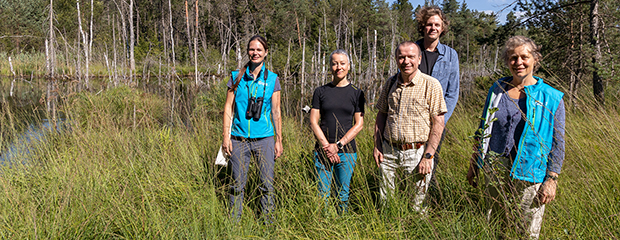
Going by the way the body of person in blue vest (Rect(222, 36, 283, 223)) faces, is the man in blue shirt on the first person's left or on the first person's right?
on the first person's left

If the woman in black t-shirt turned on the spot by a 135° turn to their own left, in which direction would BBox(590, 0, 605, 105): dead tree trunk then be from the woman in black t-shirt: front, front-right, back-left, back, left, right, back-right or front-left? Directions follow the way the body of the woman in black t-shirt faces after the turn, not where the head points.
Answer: front

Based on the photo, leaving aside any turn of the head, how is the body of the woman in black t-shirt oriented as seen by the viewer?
toward the camera

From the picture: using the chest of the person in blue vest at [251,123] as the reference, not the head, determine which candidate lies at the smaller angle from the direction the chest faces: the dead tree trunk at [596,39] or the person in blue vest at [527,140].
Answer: the person in blue vest

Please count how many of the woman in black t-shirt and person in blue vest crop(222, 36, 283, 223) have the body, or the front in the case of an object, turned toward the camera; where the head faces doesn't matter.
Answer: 2

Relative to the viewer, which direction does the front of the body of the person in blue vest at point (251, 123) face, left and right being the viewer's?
facing the viewer
